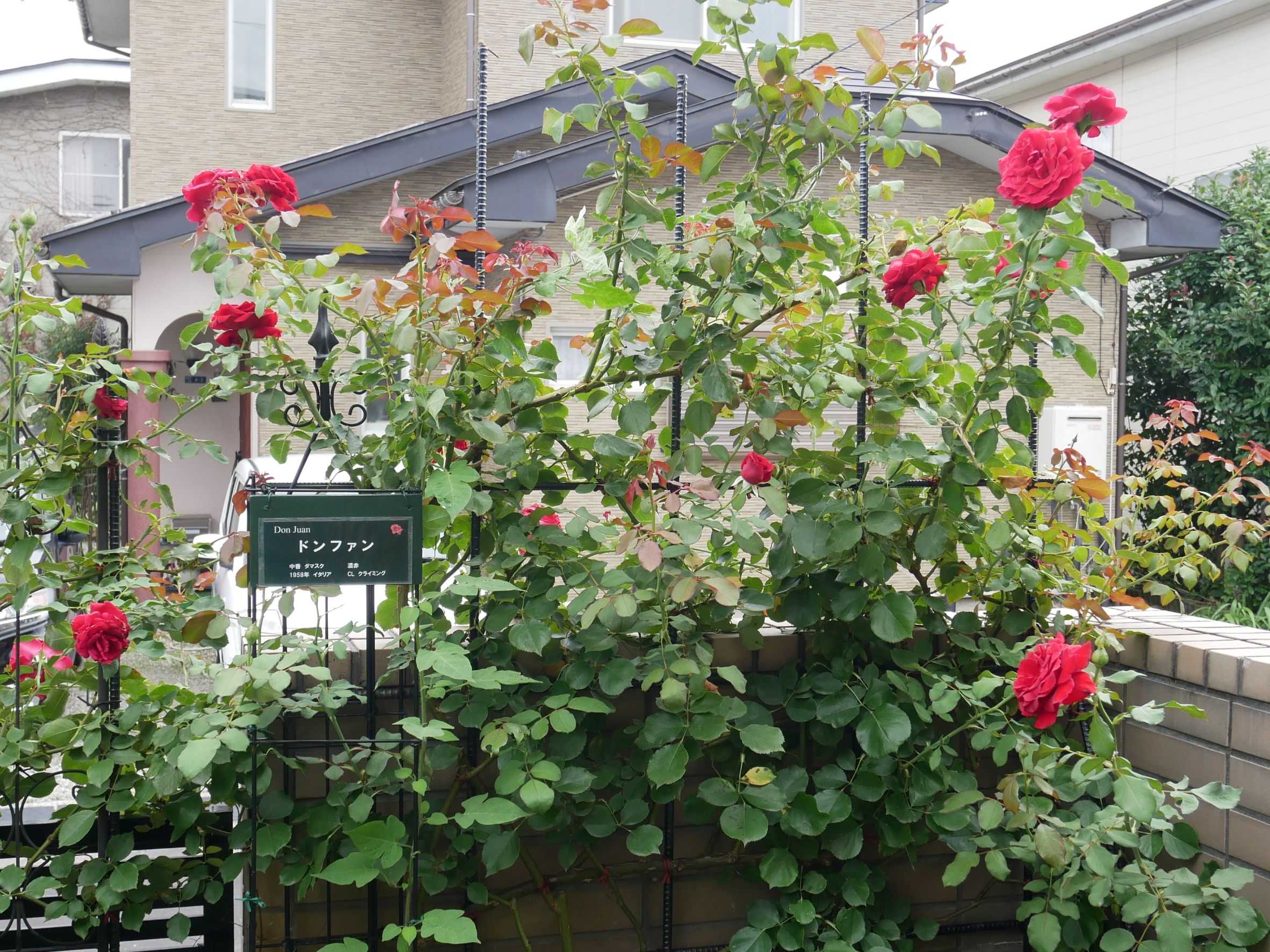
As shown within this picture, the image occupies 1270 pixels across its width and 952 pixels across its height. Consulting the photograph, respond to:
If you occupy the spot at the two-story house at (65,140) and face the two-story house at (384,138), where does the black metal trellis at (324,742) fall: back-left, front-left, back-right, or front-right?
front-right

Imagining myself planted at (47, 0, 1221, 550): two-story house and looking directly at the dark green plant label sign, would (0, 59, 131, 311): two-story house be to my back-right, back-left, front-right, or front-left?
back-right

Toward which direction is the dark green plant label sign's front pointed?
toward the camera

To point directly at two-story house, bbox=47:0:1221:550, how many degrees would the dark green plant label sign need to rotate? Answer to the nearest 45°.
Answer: approximately 180°

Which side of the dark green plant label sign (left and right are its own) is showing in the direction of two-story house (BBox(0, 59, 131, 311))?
back
